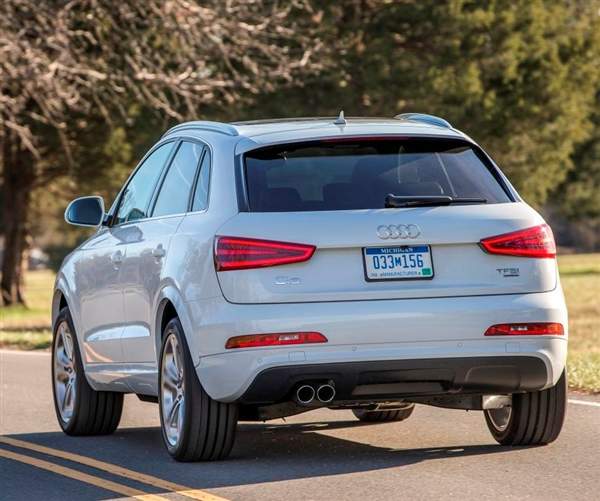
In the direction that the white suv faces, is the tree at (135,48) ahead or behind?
ahead

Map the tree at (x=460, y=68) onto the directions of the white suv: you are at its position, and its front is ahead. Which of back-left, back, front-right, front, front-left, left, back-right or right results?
front-right

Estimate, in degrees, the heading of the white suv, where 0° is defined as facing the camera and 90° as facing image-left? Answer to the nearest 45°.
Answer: approximately 135°
